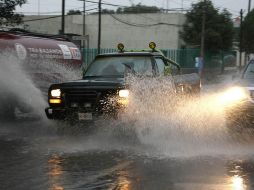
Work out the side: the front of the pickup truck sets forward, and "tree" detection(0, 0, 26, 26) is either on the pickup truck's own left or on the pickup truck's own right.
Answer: on the pickup truck's own right

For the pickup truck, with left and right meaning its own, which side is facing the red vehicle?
right

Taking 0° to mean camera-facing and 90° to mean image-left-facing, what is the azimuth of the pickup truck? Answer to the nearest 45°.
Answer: approximately 45°

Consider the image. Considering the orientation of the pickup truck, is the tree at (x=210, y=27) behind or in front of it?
behind
